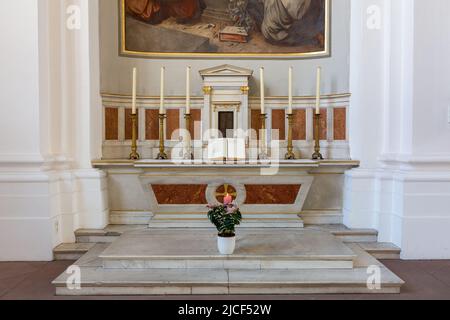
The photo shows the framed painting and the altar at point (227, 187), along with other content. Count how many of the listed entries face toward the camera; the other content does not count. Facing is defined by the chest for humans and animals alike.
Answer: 2

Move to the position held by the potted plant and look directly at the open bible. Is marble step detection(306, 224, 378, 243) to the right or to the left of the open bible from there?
right

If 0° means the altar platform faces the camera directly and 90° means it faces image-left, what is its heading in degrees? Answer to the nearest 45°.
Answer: approximately 0°

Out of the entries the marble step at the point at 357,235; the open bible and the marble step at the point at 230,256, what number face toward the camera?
3

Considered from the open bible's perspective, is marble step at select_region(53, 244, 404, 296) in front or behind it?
in front

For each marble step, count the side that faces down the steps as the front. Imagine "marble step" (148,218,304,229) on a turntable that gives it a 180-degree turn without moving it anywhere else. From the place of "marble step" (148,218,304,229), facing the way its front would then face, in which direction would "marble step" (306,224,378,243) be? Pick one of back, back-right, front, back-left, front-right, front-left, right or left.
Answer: right

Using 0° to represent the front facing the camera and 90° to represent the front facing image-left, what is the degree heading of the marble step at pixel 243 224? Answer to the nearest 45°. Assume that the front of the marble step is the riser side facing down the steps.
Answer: approximately 0°

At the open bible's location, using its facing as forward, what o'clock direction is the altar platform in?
The altar platform is roughly at 12 o'clock from the open bible.

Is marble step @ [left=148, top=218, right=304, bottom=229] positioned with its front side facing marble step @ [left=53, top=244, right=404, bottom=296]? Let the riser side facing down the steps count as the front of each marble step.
yes
